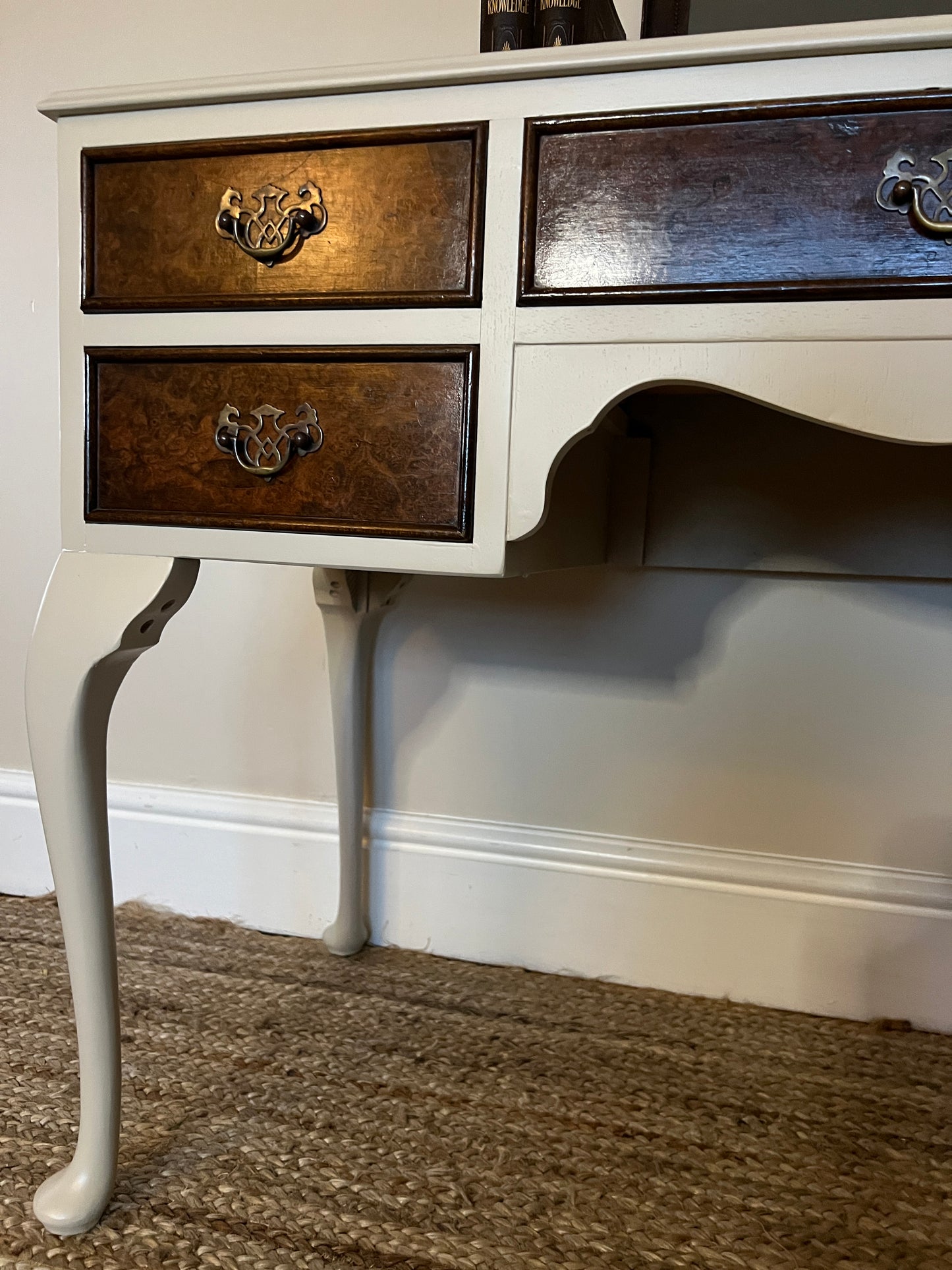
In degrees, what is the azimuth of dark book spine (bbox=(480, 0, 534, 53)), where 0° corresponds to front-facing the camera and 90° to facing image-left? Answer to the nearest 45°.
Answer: approximately 0°

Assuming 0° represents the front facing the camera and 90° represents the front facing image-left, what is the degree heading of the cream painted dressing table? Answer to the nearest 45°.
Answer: approximately 0°
